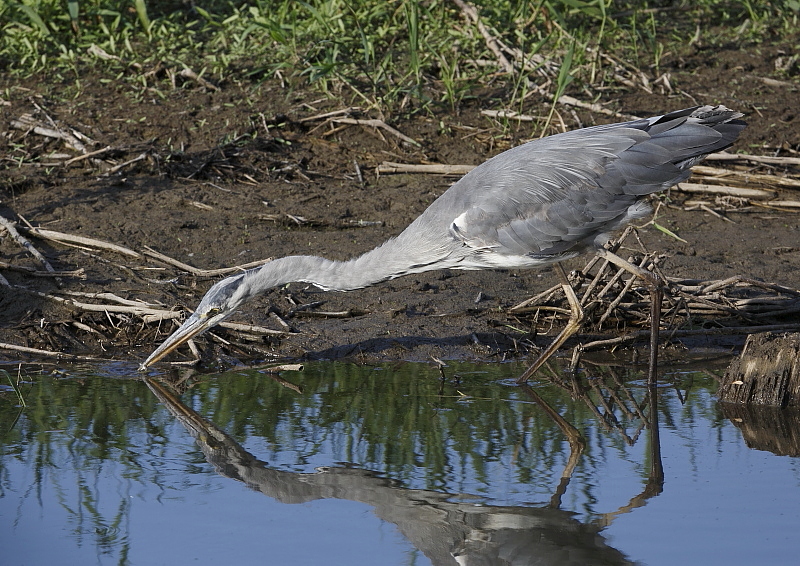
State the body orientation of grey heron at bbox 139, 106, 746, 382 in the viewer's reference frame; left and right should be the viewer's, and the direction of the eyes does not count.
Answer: facing to the left of the viewer

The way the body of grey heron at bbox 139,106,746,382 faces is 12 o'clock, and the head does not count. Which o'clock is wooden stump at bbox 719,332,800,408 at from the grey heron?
The wooden stump is roughly at 7 o'clock from the grey heron.
